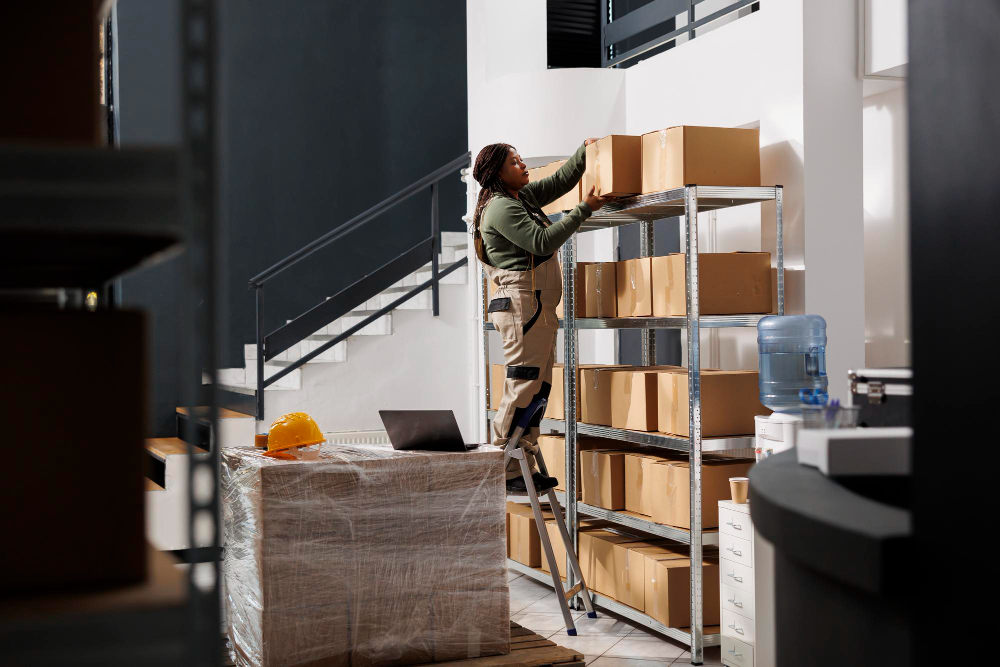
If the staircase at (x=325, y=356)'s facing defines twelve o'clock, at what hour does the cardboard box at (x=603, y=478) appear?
The cardboard box is roughly at 8 o'clock from the staircase.

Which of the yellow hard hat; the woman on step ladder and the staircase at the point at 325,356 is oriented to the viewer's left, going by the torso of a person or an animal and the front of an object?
the staircase

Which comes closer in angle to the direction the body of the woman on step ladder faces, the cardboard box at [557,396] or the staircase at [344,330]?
the cardboard box

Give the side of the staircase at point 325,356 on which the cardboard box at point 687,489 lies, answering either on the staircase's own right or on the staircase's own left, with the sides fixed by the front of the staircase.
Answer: on the staircase's own left

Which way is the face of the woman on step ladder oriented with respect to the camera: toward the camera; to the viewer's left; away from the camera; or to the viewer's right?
to the viewer's right

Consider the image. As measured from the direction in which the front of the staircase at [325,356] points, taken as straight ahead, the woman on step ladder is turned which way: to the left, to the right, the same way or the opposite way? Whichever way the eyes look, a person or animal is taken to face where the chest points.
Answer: the opposite way

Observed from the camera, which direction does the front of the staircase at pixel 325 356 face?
facing to the left of the viewer

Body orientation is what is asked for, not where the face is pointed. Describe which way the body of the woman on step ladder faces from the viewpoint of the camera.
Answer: to the viewer's right
